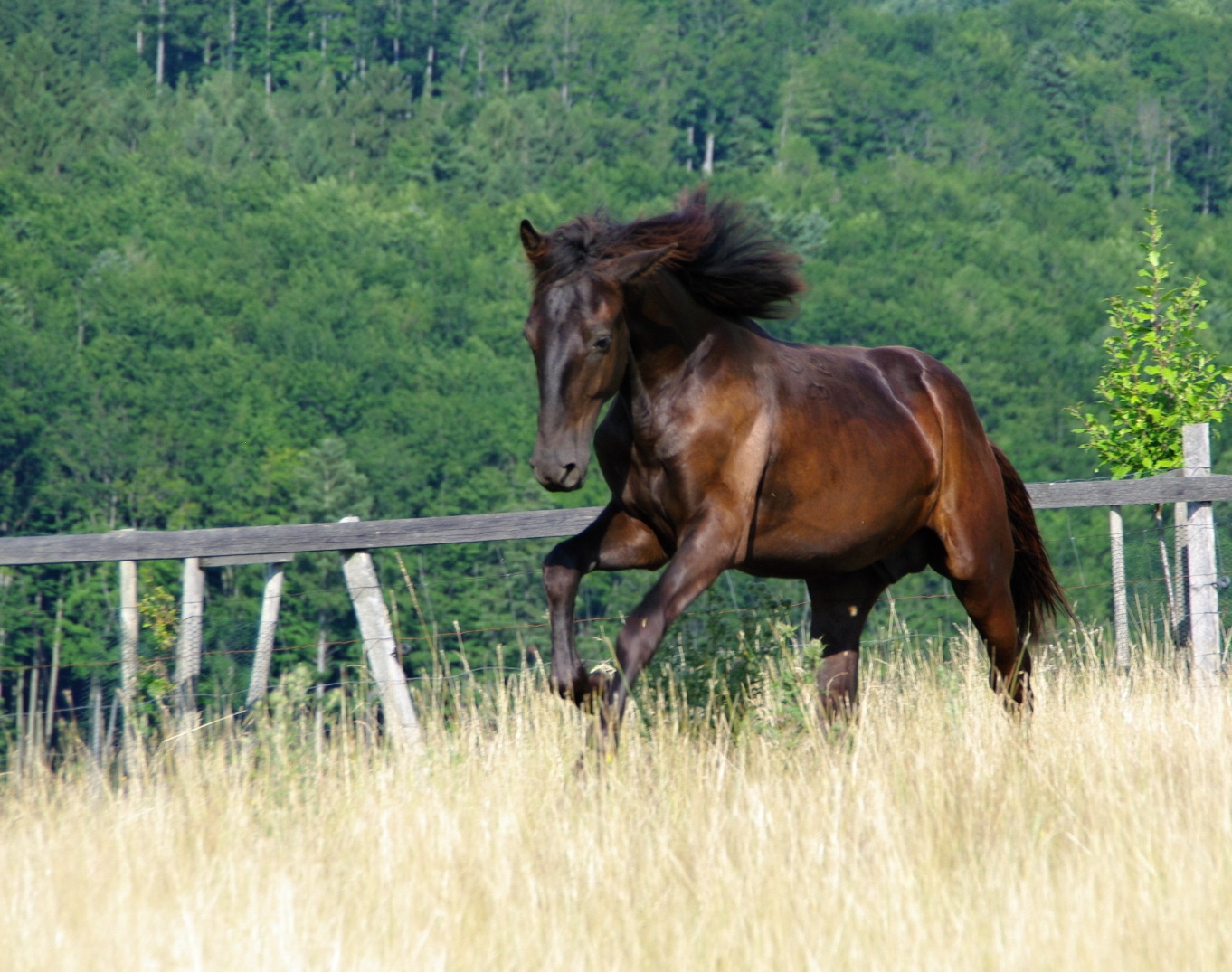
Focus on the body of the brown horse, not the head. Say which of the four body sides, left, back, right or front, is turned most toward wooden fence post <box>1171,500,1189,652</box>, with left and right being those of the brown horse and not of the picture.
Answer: back

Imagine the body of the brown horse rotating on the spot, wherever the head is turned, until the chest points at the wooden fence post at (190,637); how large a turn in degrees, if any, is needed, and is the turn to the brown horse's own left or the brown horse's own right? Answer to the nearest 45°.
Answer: approximately 45° to the brown horse's own right

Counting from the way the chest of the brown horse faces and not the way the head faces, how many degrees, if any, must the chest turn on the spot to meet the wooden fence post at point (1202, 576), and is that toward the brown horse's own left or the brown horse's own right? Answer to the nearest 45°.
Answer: approximately 180°

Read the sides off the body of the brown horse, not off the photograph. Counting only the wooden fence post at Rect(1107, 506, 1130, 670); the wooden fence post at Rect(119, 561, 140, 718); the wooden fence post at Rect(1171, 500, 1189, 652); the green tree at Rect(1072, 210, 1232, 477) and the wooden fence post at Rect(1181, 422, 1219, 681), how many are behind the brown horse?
4

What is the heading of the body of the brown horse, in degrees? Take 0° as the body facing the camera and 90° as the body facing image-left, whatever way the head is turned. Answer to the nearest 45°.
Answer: approximately 45°

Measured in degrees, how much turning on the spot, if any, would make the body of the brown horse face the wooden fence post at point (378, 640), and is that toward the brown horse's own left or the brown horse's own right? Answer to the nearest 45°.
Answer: approximately 90° to the brown horse's own right

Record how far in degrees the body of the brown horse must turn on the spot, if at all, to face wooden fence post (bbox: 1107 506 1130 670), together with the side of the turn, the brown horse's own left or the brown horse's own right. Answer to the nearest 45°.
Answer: approximately 180°

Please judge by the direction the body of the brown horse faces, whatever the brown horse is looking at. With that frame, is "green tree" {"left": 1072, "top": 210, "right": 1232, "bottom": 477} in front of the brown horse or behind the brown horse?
behind

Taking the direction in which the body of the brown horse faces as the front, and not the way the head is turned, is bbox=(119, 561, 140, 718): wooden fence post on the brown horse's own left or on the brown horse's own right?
on the brown horse's own right

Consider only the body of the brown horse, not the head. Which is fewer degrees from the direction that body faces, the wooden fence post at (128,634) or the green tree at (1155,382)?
the wooden fence post
